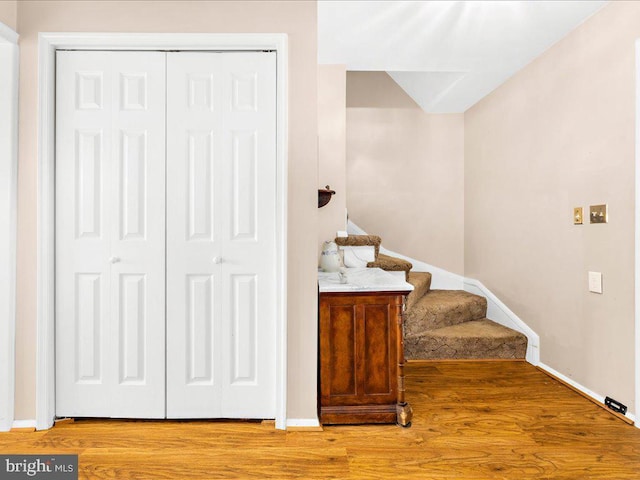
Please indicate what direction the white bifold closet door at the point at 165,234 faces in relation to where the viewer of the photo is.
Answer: facing the viewer

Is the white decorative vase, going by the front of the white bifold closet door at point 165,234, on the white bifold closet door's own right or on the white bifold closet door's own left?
on the white bifold closet door's own left

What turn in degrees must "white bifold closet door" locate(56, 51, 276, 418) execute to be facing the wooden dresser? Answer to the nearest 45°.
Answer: approximately 90° to its left

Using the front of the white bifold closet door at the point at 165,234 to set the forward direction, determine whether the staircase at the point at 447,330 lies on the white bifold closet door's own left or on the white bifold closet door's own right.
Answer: on the white bifold closet door's own left

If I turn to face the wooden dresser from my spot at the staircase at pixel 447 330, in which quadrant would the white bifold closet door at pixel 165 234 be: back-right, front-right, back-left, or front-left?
front-right
